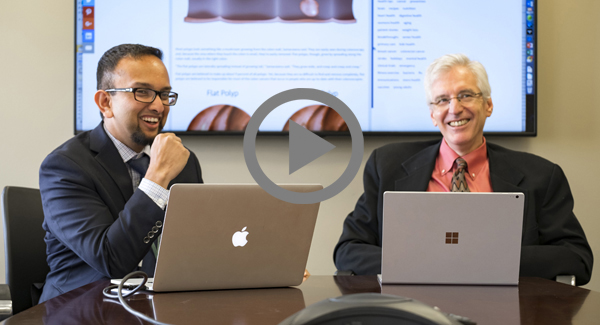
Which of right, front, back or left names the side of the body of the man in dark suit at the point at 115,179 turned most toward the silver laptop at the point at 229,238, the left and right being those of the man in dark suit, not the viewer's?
front

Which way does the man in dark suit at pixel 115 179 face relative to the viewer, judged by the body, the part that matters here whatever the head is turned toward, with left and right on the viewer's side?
facing the viewer and to the right of the viewer

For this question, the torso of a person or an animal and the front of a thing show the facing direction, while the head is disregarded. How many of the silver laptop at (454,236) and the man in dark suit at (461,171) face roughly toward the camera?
1

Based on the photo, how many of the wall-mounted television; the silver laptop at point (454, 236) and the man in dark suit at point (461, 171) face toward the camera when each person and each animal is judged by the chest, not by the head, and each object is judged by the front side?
2

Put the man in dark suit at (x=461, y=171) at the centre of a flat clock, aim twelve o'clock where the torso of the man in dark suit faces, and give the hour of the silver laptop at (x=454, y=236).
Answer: The silver laptop is roughly at 12 o'clock from the man in dark suit.

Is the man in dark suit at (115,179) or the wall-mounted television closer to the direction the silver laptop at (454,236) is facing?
the wall-mounted television

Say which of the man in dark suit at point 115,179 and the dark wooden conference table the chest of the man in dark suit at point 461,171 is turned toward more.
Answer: the dark wooden conference table

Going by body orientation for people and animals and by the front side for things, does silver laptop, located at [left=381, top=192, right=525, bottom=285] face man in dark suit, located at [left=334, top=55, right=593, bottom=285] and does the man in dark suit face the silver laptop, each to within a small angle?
yes

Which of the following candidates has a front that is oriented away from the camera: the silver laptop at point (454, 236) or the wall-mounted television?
the silver laptop

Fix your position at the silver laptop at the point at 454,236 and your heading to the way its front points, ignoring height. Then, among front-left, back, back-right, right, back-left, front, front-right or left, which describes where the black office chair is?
left

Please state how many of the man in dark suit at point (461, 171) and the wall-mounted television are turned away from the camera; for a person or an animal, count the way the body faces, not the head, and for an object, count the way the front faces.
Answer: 0

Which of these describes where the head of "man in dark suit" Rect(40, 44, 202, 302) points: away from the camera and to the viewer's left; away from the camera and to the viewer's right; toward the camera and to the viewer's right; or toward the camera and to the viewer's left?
toward the camera and to the viewer's right

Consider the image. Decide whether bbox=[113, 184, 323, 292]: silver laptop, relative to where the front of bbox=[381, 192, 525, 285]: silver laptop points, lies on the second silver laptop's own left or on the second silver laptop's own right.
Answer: on the second silver laptop's own left

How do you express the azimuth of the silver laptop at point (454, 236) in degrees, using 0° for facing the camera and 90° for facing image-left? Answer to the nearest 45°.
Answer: approximately 180°

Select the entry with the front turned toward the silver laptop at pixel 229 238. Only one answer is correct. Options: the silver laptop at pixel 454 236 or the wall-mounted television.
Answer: the wall-mounted television

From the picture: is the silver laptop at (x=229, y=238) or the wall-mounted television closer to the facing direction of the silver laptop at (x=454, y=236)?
the wall-mounted television
